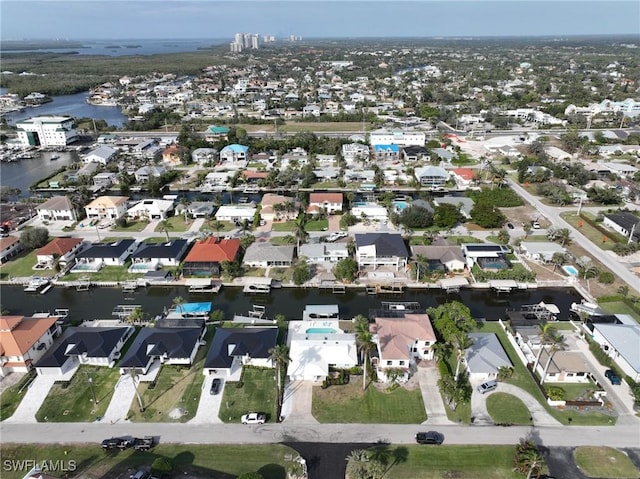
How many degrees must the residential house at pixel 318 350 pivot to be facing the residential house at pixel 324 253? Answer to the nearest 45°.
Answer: approximately 180°

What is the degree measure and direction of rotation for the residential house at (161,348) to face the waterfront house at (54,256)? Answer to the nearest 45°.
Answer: approximately 135° to its right

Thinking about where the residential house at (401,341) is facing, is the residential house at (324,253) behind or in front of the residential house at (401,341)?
behind

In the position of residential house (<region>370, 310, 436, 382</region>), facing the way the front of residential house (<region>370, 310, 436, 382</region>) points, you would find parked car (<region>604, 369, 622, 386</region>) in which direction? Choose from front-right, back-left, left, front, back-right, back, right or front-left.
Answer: left

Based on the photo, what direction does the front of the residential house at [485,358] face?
toward the camera

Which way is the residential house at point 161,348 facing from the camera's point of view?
toward the camera

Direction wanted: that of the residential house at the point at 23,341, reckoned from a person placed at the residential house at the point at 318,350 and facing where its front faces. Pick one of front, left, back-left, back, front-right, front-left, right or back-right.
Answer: right

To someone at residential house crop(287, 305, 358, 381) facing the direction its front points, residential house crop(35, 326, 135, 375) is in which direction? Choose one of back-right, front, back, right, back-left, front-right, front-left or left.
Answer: right

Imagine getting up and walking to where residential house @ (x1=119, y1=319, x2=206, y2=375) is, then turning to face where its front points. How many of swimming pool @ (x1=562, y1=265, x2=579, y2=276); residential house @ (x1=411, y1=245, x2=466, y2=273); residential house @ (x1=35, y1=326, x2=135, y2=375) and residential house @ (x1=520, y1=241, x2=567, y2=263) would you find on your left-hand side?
3

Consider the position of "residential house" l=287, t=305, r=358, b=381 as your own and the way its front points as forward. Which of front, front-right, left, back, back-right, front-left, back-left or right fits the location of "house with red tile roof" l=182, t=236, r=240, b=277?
back-right

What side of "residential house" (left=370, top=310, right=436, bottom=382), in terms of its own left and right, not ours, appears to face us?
front
